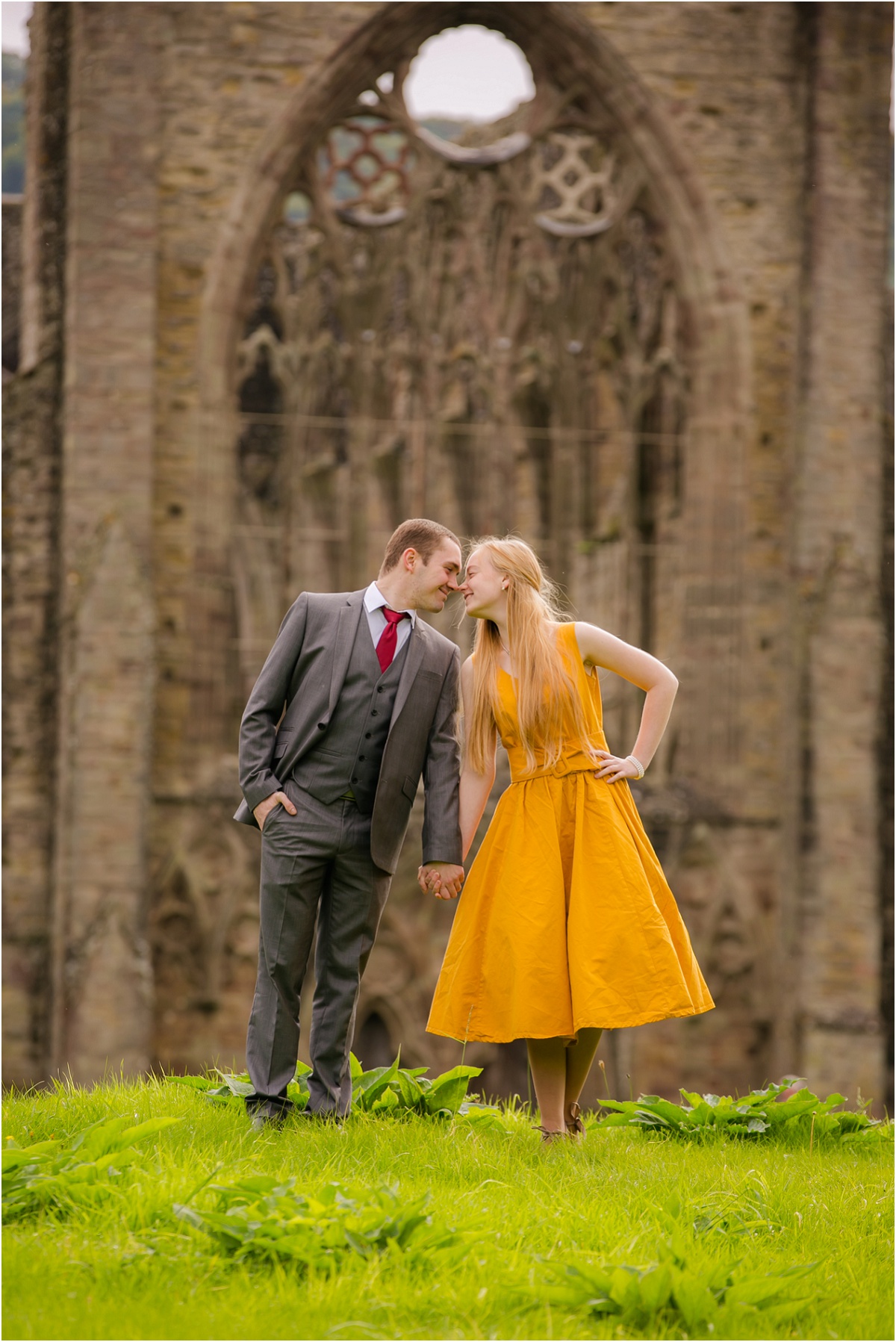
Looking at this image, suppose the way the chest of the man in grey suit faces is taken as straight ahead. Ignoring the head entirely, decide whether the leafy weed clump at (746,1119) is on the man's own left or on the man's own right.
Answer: on the man's own left

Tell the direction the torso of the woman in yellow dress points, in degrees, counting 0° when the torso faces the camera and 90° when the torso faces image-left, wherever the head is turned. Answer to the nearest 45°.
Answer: approximately 0°

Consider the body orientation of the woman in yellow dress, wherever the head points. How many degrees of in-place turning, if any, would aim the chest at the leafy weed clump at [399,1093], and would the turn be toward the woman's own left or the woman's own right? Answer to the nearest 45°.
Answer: approximately 135° to the woman's own right

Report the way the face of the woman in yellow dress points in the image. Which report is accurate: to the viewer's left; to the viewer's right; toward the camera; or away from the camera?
to the viewer's left

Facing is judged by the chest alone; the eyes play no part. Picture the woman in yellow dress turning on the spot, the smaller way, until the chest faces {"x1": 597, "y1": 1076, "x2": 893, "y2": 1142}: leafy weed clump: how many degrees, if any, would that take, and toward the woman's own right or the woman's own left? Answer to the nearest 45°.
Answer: approximately 135° to the woman's own left

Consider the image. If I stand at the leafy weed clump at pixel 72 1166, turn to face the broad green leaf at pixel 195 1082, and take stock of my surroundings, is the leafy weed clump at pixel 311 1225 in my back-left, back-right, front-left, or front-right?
back-right

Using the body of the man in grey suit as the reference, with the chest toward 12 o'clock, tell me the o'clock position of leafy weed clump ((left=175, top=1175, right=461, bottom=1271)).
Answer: The leafy weed clump is roughly at 12 o'clock from the man in grey suit.

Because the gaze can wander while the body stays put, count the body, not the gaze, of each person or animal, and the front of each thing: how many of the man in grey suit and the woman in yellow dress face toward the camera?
2

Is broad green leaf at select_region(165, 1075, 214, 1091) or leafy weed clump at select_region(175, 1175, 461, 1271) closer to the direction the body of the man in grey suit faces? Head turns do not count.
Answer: the leafy weed clump

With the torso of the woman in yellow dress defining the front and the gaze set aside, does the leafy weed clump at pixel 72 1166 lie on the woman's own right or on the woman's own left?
on the woman's own right
